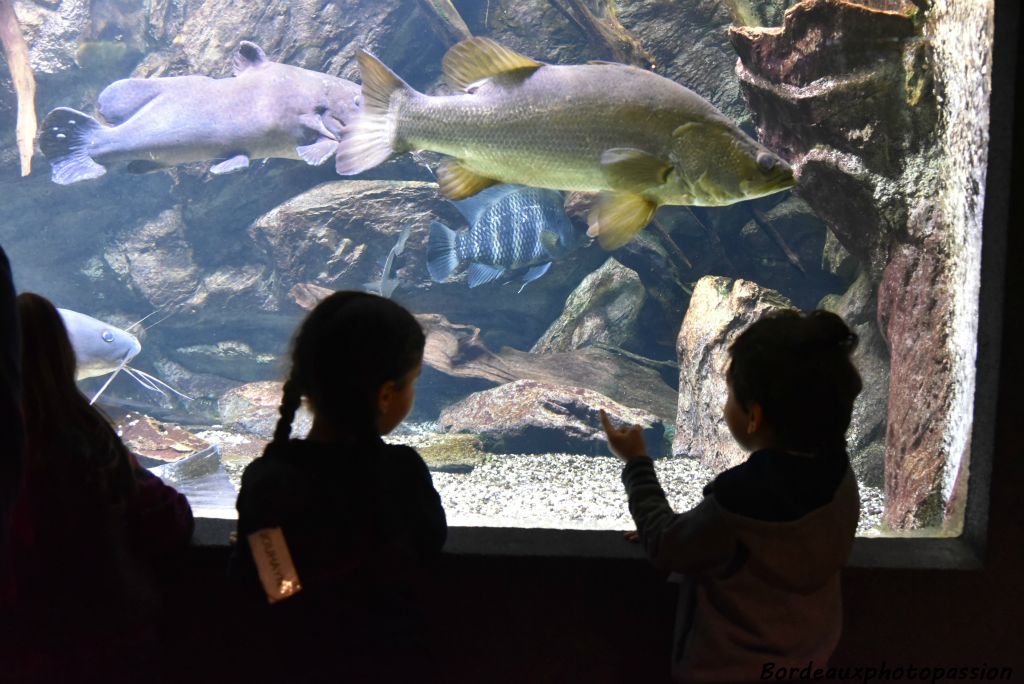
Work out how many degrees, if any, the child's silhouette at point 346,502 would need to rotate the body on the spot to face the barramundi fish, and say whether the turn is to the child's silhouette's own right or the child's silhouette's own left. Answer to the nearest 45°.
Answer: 0° — they already face it

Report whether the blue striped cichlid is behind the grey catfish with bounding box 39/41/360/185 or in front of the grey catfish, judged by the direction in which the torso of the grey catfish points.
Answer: in front

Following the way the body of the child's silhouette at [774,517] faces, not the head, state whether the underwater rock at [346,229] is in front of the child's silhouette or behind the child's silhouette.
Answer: in front

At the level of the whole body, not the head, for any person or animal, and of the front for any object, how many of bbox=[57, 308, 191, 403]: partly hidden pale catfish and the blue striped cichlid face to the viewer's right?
2

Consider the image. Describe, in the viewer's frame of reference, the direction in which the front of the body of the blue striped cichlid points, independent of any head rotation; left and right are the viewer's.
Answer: facing to the right of the viewer

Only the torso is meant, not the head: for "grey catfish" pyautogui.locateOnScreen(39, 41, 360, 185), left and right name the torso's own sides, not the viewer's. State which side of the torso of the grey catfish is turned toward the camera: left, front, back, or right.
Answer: right

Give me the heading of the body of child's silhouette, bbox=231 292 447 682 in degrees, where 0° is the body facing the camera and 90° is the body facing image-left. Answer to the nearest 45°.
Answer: approximately 225°

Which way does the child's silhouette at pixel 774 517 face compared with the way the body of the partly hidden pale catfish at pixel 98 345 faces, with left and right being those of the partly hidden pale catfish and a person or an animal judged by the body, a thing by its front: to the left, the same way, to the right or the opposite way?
to the left

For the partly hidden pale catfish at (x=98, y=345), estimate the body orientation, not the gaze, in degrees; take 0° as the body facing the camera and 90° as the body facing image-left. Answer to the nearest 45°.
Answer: approximately 270°

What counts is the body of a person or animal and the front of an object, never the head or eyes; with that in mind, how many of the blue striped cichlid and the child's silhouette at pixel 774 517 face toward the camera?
0

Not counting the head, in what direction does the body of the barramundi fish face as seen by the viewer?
to the viewer's right

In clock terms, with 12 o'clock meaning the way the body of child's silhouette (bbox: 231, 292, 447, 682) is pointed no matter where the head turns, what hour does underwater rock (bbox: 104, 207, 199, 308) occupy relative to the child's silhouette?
The underwater rock is roughly at 10 o'clock from the child's silhouette.

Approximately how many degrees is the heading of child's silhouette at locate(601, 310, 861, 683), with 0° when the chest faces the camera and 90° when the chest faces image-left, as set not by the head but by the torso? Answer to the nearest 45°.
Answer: approximately 135°
